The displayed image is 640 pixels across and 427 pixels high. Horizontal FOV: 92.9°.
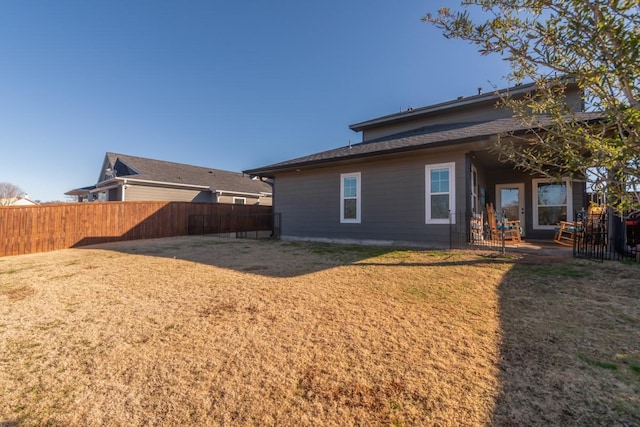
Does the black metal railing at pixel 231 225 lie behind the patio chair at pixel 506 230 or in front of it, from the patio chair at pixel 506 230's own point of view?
behind

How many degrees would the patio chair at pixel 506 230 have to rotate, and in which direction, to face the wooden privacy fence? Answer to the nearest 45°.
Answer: approximately 135° to its right

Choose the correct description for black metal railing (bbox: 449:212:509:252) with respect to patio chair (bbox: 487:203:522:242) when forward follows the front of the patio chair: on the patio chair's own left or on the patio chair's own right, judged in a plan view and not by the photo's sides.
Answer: on the patio chair's own right

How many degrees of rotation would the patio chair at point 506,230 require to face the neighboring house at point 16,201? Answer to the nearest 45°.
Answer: approximately 180°

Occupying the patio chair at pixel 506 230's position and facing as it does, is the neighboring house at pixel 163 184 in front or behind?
behind

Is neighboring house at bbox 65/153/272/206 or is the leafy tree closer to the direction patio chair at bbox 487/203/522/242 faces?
the leafy tree
